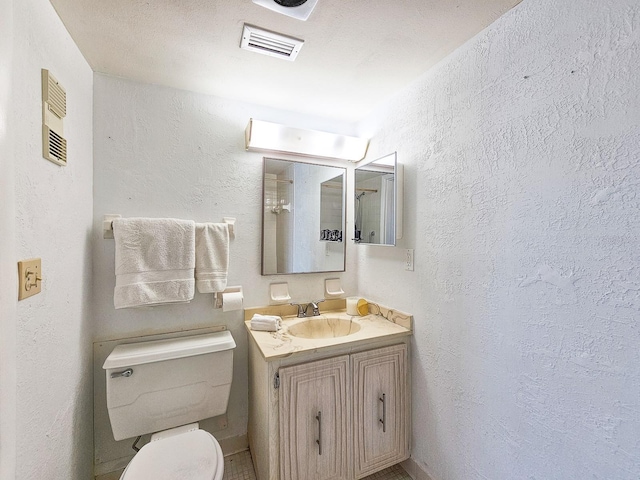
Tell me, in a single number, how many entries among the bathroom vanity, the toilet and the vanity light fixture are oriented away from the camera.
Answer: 0

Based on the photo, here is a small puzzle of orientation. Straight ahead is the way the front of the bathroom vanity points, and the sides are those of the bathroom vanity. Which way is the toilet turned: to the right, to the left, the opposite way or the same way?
the same way

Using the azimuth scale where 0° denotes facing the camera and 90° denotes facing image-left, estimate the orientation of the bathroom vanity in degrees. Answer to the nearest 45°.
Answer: approximately 315°

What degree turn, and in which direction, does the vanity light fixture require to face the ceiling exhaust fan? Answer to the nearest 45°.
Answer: approximately 45° to its right

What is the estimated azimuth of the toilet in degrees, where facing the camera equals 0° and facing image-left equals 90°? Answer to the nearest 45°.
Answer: approximately 0°

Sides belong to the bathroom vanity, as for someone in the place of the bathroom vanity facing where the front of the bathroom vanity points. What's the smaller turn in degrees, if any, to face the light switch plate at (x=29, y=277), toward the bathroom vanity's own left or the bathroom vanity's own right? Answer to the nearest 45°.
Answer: approximately 90° to the bathroom vanity's own right

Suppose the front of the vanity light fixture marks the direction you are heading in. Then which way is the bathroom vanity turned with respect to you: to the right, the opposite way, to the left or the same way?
the same way

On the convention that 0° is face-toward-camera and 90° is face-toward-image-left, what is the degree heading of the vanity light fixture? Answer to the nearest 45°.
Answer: approximately 315°

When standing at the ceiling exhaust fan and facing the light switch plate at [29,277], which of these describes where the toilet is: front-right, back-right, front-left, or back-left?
front-right

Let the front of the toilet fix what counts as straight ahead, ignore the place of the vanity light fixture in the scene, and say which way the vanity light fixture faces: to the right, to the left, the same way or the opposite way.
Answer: the same way

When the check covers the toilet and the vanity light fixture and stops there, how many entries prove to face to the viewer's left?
0
